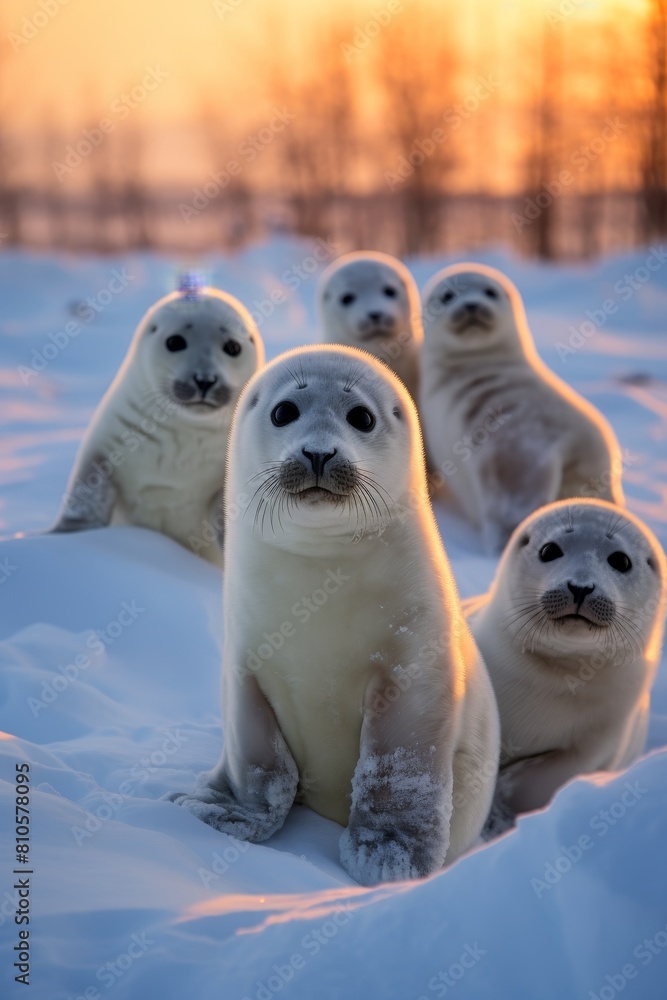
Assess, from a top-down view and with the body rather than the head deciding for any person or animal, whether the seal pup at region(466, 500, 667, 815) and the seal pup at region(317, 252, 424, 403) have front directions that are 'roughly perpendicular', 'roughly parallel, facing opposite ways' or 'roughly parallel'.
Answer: roughly parallel

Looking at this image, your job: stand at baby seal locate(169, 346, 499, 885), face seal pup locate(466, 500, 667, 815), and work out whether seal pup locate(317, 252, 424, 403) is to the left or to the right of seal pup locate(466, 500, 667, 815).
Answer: left

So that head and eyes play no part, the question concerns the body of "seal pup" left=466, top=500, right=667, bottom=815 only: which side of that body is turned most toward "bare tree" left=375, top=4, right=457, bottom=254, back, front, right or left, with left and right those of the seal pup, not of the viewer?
back

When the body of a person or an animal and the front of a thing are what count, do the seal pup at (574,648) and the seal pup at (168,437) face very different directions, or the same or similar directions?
same or similar directions

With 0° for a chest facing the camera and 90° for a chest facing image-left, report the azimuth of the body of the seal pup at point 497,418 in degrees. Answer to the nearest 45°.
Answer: approximately 45°

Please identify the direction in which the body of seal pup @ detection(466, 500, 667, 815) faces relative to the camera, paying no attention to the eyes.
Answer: toward the camera

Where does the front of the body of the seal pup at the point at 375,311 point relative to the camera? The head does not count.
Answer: toward the camera

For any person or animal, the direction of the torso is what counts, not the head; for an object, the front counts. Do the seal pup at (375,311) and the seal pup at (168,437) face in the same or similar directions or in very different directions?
same or similar directions

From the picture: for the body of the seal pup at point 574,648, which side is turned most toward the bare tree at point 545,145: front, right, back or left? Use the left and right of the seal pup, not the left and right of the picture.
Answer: back

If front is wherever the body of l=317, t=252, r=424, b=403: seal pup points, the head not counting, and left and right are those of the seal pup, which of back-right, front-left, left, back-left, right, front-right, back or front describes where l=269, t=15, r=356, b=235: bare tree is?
back

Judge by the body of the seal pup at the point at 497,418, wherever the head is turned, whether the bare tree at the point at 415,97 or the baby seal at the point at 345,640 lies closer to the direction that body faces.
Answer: the baby seal

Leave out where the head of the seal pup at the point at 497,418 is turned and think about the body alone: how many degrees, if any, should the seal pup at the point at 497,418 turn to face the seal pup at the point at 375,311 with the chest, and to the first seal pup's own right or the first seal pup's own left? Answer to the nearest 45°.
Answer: approximately 90° to the first seal pup's own right

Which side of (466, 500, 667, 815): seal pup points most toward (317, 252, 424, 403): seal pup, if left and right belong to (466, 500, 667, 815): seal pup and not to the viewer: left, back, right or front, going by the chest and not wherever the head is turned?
back

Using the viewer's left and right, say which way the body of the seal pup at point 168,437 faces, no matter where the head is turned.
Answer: facing the viewer

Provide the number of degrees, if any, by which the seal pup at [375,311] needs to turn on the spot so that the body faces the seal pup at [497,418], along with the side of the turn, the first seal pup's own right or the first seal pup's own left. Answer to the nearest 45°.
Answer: approximately 45° to the first seal pup's own left
